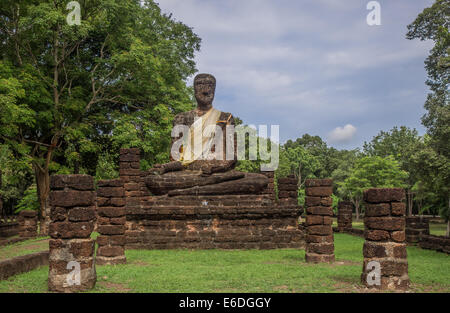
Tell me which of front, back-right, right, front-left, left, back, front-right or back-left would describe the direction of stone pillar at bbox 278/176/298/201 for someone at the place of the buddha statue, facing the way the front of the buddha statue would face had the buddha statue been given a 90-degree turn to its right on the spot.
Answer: back-right

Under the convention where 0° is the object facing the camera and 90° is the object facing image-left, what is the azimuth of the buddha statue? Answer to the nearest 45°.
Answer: approximately 0°

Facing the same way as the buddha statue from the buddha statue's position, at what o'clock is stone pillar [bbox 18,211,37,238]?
The stone pillar is roughly at 4 o'clock from the buddha statue.

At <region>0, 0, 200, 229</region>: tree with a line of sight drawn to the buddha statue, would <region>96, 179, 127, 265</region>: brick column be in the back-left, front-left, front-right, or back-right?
front-right

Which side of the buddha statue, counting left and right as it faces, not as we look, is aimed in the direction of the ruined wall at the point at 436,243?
left

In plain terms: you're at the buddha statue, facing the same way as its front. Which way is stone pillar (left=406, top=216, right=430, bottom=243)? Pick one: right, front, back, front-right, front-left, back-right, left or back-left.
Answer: left

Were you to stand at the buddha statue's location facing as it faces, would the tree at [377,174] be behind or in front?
behind

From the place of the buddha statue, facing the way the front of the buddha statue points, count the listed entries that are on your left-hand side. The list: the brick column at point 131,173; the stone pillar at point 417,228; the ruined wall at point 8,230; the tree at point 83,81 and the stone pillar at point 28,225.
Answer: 1

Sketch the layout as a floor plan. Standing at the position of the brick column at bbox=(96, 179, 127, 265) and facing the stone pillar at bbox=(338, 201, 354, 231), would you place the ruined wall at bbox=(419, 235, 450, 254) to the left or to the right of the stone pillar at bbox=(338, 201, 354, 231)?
right

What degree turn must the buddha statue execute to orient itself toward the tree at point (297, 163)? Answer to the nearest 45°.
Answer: approximately 180°

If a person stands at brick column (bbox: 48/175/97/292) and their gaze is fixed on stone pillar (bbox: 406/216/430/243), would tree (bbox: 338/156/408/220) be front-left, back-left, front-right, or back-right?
front-left

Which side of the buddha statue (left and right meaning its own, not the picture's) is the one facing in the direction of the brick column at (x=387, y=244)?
front
